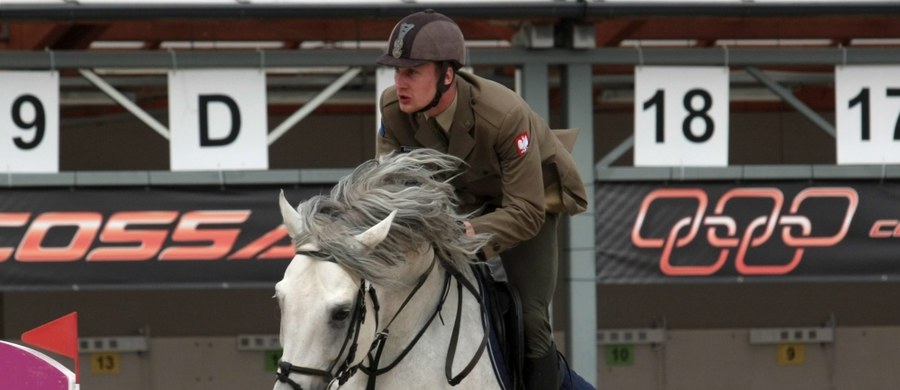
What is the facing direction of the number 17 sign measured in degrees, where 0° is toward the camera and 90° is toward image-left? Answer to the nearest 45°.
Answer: approximately 0°

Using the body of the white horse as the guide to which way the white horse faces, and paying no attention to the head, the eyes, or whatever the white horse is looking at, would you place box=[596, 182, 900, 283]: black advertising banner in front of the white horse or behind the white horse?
behind

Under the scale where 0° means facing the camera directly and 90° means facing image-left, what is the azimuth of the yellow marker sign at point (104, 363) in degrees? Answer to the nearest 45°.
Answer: approximately 0°

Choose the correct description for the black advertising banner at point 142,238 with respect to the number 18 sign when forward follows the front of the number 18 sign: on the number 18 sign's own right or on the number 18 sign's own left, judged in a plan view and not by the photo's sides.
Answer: on the number 18 sign's own right

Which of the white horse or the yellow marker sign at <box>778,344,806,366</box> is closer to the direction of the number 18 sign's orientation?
the white horse

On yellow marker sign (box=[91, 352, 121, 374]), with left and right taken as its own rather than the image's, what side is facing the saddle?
front
